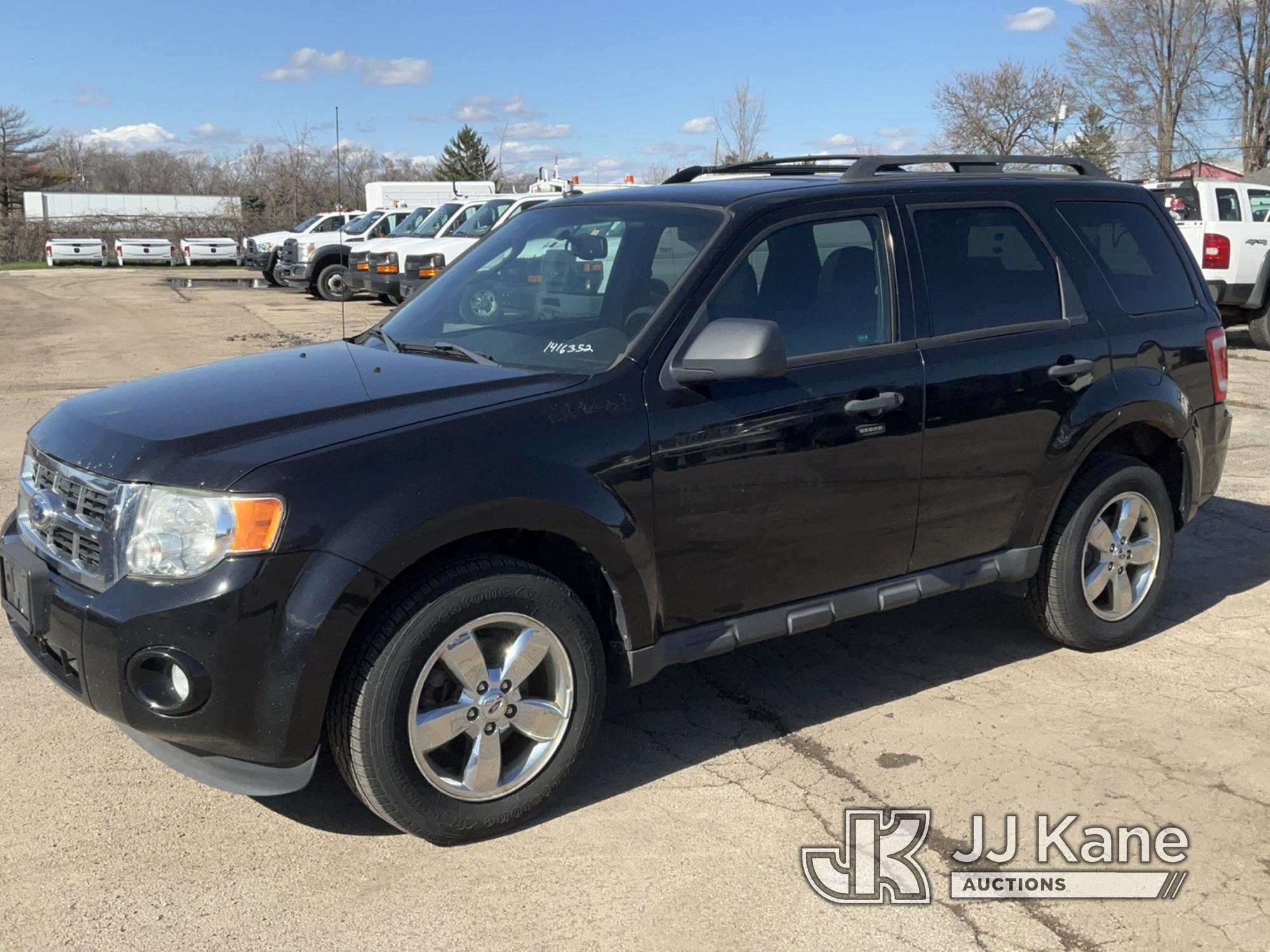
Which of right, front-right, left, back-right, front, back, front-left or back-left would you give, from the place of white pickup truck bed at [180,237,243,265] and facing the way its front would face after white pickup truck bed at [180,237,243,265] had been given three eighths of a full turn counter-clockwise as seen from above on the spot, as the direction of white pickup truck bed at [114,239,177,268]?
right

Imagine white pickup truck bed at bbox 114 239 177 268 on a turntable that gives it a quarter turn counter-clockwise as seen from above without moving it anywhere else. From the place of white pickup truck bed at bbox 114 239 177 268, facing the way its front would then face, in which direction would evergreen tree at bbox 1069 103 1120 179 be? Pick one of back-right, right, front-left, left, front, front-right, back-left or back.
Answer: back

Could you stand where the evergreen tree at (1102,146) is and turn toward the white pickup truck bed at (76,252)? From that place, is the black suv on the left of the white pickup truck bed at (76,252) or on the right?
left

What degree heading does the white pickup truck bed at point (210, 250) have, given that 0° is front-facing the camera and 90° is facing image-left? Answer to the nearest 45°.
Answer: approximately 180°

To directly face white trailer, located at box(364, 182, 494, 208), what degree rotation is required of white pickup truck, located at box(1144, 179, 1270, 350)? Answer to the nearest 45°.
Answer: approximately 90° to its left

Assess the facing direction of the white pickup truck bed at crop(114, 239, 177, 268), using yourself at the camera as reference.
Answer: facing away from the viewer

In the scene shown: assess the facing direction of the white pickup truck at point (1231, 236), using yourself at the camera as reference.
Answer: facing away from the viewer and to the right of the viewer

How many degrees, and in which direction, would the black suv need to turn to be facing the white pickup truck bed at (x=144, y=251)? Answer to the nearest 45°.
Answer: approximately 135° to its right

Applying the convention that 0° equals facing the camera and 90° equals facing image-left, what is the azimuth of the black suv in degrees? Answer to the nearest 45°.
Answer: approximately 45°

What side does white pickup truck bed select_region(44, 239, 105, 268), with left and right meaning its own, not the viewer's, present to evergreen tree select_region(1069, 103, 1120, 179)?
right

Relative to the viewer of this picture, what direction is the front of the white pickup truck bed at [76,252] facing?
facing away from the viewer

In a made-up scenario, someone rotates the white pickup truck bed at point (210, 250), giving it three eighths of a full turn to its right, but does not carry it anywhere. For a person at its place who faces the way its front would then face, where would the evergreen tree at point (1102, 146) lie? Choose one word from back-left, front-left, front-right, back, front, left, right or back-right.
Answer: front-left
